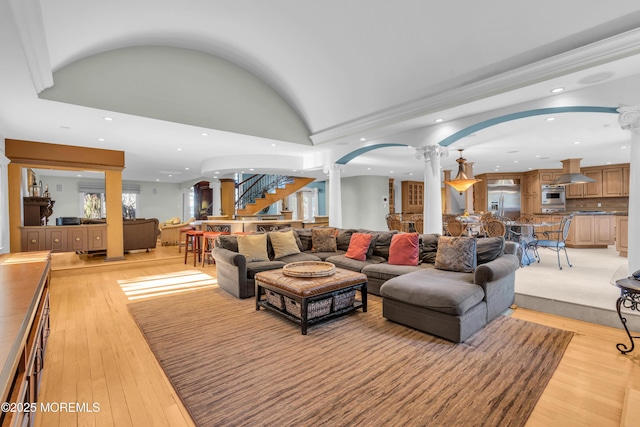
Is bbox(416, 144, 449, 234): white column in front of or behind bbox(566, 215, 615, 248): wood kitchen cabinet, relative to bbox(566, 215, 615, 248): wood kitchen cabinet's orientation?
in front

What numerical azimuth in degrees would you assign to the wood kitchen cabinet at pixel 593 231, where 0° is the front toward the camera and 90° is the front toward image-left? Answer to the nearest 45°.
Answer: approximately 0°

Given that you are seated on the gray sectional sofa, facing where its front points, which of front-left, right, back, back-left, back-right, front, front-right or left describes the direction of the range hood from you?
back

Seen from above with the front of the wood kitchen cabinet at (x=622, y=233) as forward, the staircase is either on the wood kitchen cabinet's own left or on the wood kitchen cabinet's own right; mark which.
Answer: on the wood kitchen cabinet's own right

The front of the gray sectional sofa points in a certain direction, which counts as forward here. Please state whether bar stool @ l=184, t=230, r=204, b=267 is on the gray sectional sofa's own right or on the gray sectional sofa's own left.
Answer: on the gray sectional sofa's own right

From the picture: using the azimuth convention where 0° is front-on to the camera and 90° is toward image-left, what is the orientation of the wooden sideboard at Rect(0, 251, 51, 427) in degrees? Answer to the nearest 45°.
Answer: approximately 270°

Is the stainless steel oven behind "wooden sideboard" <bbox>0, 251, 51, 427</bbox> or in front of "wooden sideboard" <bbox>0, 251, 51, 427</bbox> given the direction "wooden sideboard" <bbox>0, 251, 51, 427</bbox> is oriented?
in front

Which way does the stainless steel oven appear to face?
toward the camera

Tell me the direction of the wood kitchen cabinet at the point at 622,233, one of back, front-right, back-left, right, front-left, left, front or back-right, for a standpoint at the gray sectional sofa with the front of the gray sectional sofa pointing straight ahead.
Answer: back

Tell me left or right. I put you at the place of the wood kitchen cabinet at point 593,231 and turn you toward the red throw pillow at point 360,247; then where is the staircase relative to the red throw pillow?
right

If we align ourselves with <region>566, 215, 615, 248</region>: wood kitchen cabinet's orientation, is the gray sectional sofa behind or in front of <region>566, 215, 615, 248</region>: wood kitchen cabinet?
in front
